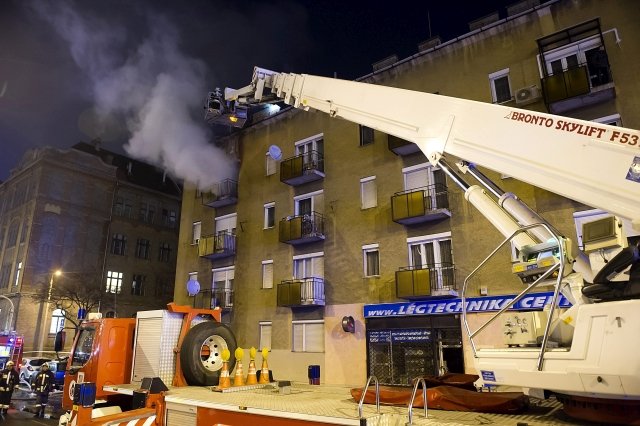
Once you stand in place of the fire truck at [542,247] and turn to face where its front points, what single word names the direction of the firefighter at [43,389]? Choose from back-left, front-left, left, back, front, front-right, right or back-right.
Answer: front

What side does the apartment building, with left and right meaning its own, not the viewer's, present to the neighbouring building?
right

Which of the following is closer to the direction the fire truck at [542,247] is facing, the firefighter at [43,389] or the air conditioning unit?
the firefighter

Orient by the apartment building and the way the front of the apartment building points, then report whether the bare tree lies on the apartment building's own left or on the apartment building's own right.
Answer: on the apartment building's own right

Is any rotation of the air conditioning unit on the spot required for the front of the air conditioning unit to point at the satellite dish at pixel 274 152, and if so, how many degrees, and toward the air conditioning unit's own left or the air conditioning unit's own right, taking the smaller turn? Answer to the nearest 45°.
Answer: approximately 45° to the air conditioning unit's own right

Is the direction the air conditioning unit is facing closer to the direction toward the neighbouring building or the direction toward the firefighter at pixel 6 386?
the firefighter

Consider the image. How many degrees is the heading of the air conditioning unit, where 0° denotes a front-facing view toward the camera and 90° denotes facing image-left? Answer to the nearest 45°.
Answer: approximately 45°

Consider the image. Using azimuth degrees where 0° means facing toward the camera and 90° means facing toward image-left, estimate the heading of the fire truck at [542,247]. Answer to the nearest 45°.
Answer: approximately 135°

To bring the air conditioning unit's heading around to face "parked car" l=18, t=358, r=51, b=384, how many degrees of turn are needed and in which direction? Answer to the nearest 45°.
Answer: approximately 45° to its right

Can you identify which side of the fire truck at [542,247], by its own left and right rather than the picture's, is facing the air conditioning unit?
right

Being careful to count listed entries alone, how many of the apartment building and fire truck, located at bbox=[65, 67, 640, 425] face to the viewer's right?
0

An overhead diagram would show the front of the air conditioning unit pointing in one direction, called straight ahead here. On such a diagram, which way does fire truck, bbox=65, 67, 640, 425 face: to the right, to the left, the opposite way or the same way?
to the right

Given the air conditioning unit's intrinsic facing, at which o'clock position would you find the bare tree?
The bare tree is roughly at 2 o'clock from the air conditioning unit.

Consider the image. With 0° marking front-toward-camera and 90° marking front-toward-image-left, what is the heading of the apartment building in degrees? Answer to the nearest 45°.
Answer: approximately 45°

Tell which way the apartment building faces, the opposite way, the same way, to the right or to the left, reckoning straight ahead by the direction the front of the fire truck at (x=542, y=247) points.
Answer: to the left

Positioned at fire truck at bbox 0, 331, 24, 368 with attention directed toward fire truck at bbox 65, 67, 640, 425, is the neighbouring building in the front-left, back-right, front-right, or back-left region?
back-left
